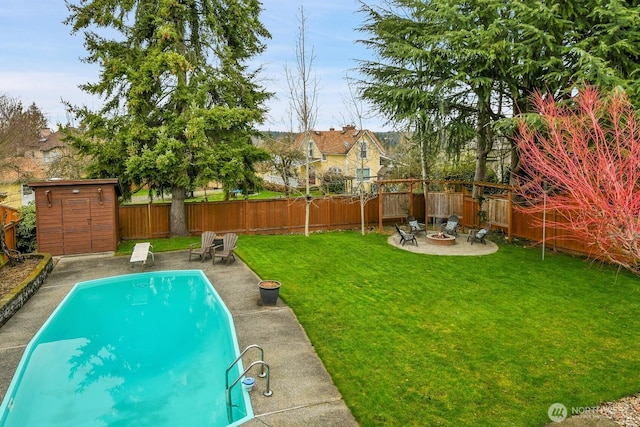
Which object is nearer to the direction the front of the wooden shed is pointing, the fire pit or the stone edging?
the stone edging

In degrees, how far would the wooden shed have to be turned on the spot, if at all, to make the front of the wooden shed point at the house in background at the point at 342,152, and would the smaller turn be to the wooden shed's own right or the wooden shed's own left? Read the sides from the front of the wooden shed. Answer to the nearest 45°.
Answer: approximately 135° to the wooden shed's own left

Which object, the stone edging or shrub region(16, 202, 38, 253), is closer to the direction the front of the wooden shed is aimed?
the stone edging

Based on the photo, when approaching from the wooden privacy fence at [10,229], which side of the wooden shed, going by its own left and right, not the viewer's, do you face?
right

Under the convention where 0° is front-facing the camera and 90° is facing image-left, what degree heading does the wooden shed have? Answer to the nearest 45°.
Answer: approximately 0°

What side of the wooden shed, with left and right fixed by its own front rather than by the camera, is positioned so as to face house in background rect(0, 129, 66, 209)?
back

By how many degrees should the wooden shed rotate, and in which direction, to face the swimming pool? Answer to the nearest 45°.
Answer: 0° — it already faces it

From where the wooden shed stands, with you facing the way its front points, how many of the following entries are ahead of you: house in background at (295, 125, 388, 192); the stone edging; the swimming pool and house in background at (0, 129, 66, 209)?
2

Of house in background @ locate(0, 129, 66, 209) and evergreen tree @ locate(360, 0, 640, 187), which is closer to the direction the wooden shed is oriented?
the evergreen tree

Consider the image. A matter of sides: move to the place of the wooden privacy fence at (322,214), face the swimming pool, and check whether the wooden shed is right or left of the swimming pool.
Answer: right

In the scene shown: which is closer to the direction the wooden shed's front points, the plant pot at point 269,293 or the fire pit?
the plant pot
